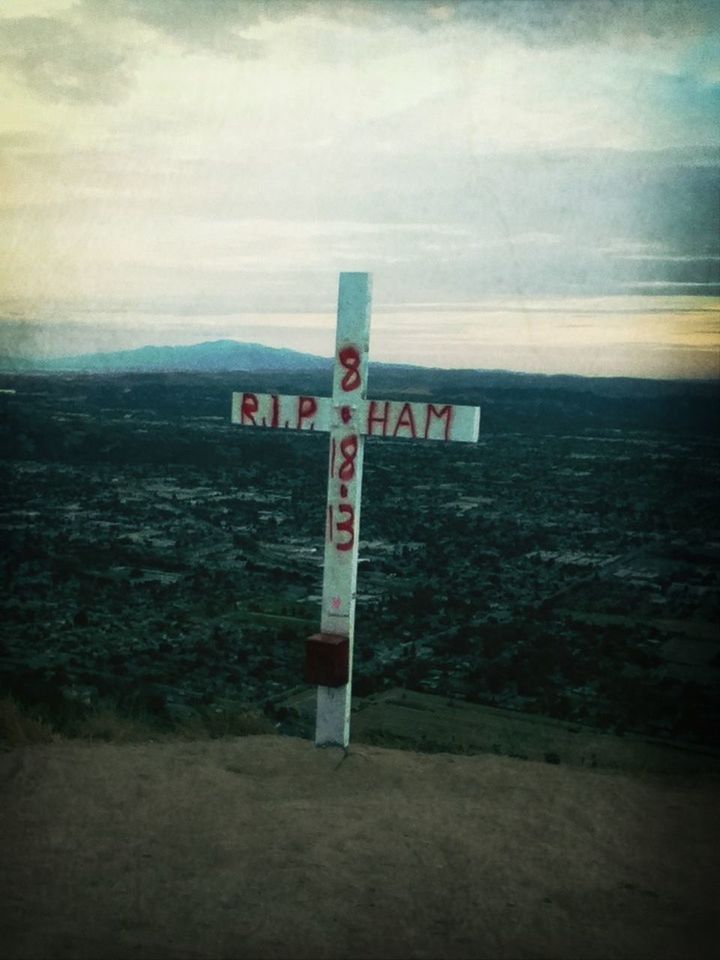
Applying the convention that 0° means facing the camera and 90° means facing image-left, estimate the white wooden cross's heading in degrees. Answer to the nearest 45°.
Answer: approximately 0°

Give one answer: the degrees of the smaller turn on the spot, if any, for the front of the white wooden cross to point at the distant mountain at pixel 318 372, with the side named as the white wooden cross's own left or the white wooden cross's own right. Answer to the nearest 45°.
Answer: approximately 180°

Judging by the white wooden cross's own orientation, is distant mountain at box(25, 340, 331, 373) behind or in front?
behind

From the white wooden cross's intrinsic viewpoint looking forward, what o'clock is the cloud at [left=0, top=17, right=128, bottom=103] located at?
The cloud is roughly at 4 o'clock from the white wooden cross.
